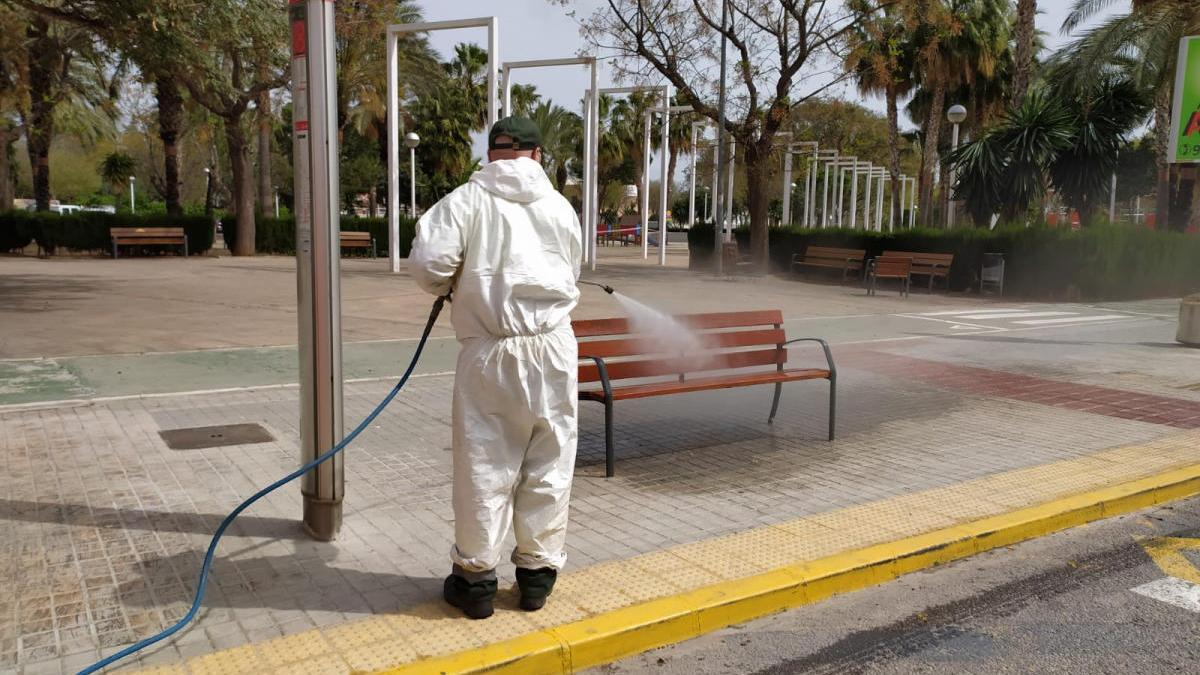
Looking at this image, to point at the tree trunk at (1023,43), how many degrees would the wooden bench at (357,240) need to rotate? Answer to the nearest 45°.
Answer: approximately 45° to its left

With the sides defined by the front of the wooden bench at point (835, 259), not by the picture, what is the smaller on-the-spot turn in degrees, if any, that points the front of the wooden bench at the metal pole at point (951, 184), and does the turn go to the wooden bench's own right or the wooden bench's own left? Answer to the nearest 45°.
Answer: approximately 180°

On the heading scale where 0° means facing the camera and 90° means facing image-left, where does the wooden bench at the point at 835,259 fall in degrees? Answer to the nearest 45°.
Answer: approximately 45°

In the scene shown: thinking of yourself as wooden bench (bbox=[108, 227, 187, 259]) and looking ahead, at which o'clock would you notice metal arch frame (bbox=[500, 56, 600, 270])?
The metal arch frame is roughly at 10 o'clock from the wooden bench.

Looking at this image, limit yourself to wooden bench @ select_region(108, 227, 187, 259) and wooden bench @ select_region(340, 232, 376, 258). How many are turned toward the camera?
2

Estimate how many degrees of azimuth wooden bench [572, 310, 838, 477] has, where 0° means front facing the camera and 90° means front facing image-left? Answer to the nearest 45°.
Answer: approximately 315°

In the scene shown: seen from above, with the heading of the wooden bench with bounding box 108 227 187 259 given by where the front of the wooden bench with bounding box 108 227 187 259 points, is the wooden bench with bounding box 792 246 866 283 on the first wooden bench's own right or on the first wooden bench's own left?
on the first wooden bench's own left

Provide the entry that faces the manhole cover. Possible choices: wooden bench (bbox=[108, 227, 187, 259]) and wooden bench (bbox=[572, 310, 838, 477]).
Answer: wooden bench (bbox=[108, 227, 187, 259])

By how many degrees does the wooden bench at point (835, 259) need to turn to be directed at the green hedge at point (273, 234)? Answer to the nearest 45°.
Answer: approximately 45° to its right

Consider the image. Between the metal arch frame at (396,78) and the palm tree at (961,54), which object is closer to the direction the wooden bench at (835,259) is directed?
the metal arch frame
